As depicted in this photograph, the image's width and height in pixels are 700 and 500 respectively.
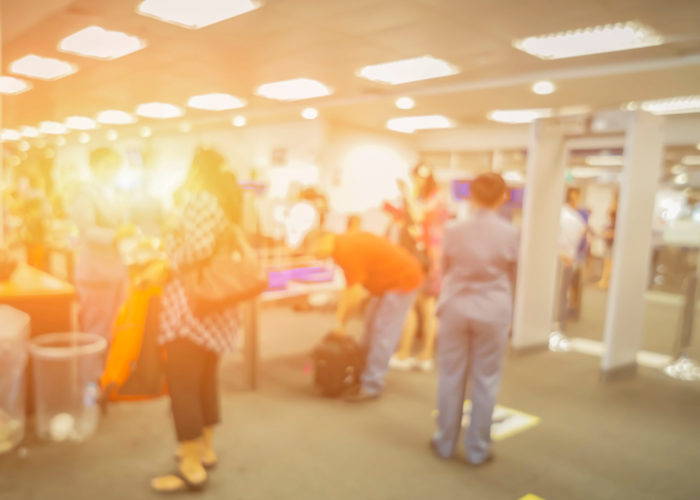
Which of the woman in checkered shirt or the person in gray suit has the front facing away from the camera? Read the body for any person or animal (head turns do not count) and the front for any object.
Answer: the person in gray suit

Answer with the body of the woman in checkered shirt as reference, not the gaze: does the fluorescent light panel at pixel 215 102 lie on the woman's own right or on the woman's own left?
on the woman's own right

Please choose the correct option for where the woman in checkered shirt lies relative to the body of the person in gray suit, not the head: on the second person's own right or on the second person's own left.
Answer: on the second person's own left

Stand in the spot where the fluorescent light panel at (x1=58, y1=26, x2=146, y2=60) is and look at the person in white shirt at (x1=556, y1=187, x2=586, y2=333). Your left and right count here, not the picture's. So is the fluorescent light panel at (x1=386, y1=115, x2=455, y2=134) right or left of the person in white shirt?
left

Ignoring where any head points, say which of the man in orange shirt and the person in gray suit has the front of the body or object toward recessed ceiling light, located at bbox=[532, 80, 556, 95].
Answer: the person in gray suit

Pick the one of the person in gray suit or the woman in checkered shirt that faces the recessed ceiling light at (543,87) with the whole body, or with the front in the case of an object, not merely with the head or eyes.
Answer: the person in gray suit

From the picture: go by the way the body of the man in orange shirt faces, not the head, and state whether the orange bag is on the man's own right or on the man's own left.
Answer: on the man's own left

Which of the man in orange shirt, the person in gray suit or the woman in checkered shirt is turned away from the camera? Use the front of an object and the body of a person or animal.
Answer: the person in gray suit

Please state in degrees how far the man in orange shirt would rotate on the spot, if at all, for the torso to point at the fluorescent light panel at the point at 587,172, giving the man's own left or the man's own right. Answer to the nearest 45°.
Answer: approximately 135° to the man's own right

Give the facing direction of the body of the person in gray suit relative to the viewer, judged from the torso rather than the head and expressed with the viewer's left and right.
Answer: facing away from the viewer

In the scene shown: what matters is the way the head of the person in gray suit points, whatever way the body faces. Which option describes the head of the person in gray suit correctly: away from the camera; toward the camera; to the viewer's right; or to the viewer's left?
away from the camera

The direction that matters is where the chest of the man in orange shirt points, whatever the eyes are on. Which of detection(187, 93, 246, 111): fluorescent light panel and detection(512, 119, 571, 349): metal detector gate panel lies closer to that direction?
the fluorescent light panel

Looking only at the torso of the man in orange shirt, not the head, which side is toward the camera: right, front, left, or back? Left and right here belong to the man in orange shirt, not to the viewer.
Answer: left

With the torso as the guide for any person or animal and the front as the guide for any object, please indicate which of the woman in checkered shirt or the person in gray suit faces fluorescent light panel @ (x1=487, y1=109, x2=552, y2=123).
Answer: the person in gray suit
